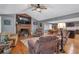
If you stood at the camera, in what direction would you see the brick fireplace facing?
facing the viewer
